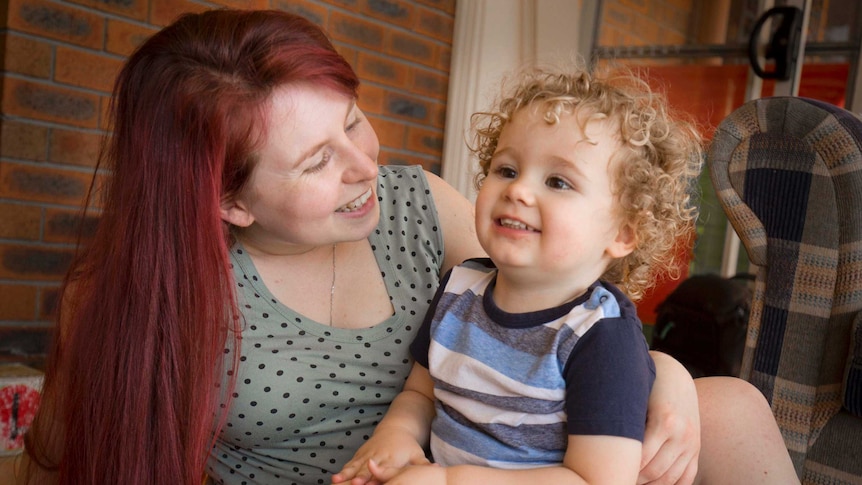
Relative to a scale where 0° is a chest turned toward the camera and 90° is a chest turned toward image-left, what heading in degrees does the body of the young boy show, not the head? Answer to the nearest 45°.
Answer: approximately 45°

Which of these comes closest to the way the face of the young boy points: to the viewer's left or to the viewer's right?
to the viewer's left

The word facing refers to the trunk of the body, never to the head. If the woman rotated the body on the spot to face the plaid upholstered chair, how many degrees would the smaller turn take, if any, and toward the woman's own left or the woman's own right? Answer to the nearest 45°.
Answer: approximately 90° to the woman's own left

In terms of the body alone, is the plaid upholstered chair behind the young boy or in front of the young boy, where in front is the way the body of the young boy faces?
behind

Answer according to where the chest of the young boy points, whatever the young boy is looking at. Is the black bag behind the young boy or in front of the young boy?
behind

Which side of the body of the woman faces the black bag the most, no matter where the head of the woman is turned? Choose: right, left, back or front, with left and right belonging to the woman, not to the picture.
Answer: left

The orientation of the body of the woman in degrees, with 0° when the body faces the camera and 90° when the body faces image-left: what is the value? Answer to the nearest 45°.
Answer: approximately 315°
